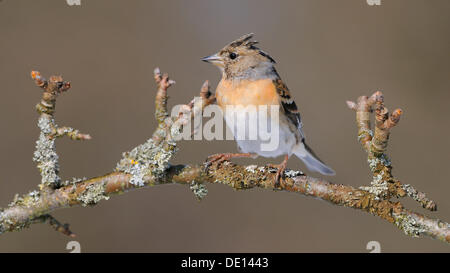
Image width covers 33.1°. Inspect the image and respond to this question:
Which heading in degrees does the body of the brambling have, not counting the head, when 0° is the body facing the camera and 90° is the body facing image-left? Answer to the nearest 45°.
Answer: approximately 45°
